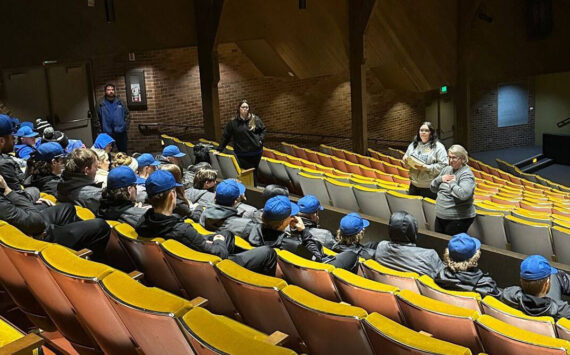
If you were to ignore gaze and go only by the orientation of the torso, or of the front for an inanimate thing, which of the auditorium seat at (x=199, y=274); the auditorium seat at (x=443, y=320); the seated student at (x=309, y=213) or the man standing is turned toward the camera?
the man standing

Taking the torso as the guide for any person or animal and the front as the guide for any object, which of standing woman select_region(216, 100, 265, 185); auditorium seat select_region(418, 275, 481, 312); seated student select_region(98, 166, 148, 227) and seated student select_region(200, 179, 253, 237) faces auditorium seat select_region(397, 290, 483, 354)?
the standing woman

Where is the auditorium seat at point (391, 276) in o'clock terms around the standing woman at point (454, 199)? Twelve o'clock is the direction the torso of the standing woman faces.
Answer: The auditorium seat is roughly at 11 o'clock from the standing woman.

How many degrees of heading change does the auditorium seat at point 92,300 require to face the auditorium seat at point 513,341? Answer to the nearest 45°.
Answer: approximately 45° to its right

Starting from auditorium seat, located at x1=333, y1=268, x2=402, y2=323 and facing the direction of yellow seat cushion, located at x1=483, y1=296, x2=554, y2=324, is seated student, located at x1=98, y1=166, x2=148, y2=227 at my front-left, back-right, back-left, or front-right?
back-left

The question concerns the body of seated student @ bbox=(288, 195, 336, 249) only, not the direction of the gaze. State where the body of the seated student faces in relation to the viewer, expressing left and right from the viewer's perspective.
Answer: facing away from the viewer and to the right of the viewer

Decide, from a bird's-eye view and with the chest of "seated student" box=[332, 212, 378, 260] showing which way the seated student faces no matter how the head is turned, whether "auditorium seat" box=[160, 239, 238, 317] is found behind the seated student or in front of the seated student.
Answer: behind

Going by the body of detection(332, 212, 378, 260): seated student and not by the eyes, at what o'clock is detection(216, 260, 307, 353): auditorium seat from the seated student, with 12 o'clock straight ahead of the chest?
The auditorium seat is roughly at 5 o'clock from the seated student.

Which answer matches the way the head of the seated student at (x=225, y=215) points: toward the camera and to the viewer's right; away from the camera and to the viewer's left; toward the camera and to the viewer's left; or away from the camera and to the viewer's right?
away from the camera and to the viewer's right

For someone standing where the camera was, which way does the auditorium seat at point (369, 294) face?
facing away from the viewer and to the right of the viewer

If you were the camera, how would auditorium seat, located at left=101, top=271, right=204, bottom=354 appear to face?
facing away from the viewer and to the right of the viewer

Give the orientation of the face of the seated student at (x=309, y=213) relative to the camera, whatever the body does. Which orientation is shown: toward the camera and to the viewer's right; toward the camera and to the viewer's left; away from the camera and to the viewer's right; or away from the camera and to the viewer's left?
away from the camera and to the viewer's right
